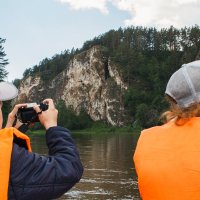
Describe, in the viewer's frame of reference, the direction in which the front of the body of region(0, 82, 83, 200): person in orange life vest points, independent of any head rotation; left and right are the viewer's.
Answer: facing away from the viewer and to the right of the viewer

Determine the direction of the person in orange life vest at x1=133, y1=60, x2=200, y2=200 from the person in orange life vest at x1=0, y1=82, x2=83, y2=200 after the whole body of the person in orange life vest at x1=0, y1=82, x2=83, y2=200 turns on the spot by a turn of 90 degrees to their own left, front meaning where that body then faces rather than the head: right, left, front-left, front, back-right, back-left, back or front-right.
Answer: back-right
